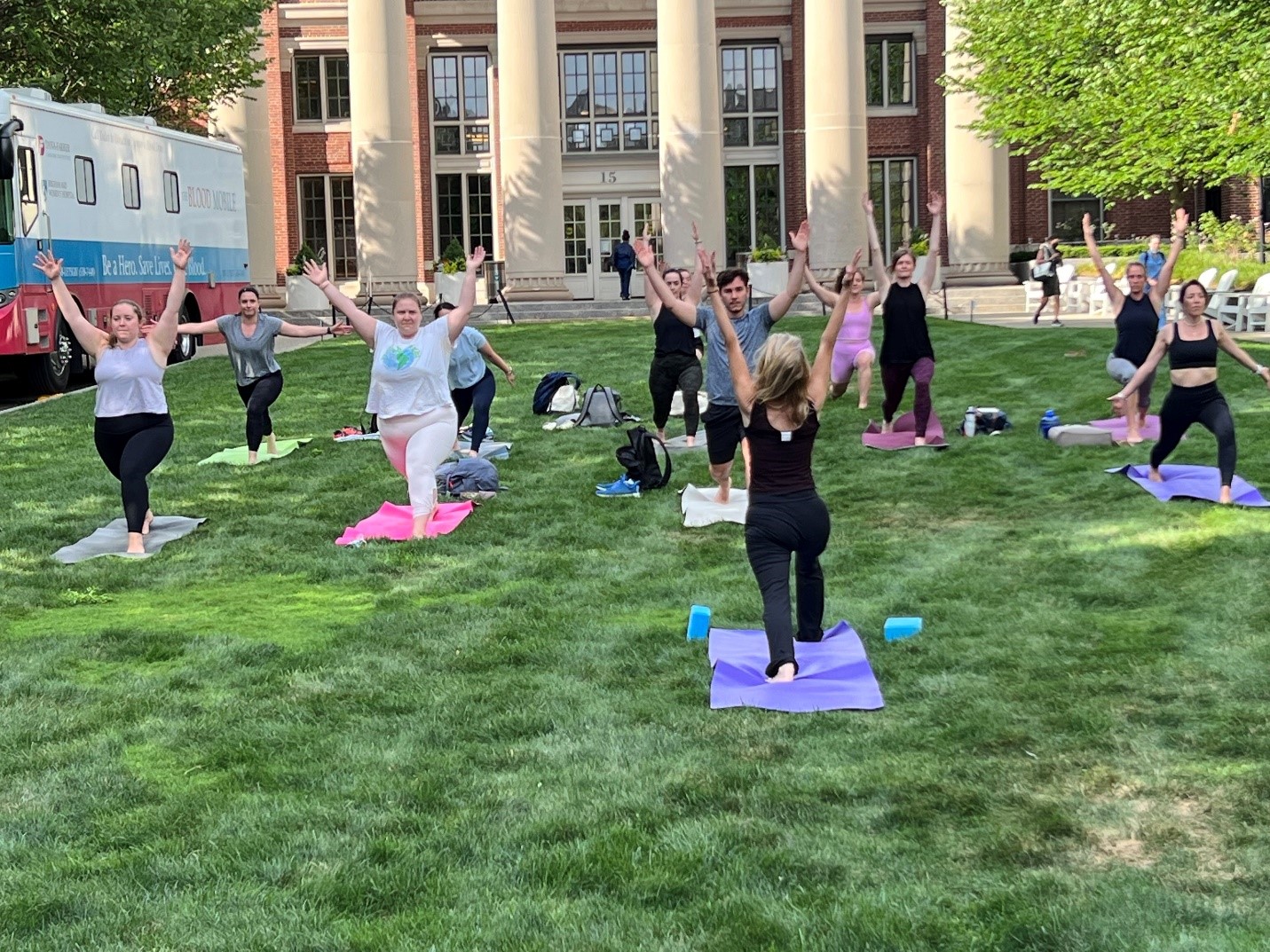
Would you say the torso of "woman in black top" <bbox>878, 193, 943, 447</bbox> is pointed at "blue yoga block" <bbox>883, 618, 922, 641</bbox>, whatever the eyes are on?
yes

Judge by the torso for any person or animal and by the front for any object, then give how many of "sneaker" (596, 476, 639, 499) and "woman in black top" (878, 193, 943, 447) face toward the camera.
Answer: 1

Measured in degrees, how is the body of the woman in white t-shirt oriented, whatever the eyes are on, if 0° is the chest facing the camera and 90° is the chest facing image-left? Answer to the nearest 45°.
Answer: approximately 0°

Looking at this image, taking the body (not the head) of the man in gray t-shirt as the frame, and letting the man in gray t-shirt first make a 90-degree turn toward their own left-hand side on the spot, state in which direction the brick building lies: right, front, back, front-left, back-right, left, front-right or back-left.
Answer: left

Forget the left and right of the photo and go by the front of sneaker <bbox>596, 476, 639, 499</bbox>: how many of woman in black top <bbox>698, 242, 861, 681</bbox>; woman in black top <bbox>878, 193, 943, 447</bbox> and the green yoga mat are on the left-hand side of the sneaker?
1

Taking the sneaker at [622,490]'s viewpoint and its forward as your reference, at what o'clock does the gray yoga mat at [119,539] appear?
The gray yoga mat is roughly at 11 o'clock from the sneaker.
